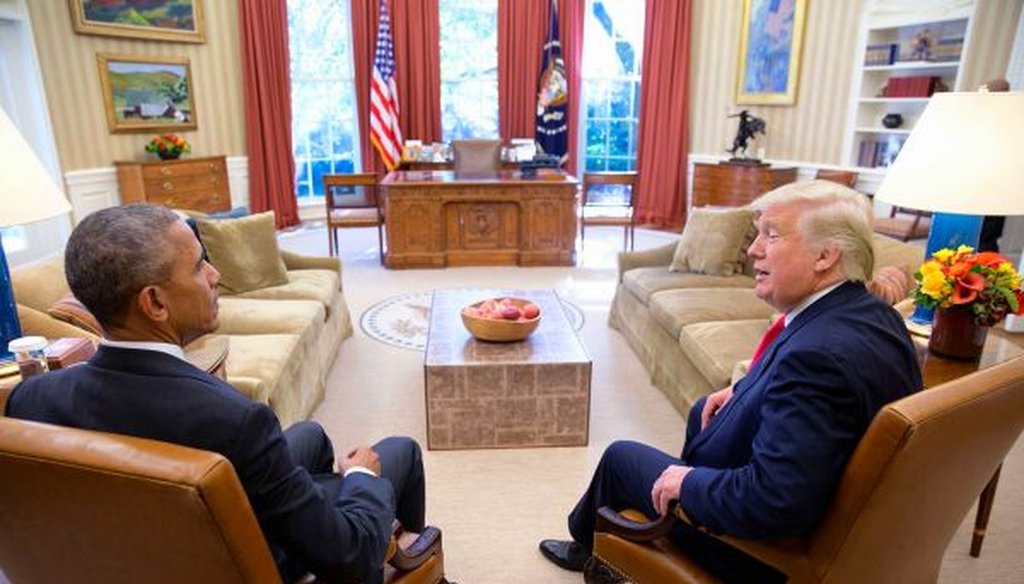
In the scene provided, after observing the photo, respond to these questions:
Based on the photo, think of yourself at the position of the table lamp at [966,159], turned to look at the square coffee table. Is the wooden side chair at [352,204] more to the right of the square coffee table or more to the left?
right

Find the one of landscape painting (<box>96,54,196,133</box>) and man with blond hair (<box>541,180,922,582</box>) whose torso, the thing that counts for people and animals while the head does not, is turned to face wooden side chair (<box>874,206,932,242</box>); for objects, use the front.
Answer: the landscape painting

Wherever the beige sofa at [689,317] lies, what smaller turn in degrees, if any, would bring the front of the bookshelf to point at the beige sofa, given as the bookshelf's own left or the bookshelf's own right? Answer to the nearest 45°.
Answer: approximately 45° to the bookshelf's own left

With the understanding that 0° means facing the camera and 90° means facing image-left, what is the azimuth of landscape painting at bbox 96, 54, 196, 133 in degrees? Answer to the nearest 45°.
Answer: approximately 315°

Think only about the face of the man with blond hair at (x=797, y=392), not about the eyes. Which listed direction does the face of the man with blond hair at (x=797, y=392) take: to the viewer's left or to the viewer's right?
to the viewer's left

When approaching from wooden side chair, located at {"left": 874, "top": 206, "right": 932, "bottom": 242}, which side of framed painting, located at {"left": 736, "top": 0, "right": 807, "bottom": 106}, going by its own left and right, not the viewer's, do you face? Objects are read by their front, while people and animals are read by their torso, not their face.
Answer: left

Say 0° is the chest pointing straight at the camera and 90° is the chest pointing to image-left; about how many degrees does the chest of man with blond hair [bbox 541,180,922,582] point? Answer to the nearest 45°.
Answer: approximately 90°

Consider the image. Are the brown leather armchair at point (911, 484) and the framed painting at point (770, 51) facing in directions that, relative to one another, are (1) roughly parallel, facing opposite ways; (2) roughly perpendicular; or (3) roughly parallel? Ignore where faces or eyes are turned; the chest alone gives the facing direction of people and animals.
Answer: roughly perpendicular

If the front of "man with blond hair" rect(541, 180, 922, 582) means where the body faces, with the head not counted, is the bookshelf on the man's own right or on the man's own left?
on the man's own right

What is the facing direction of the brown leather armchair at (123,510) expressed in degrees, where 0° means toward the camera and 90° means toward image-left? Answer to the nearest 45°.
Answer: approximately 225°
